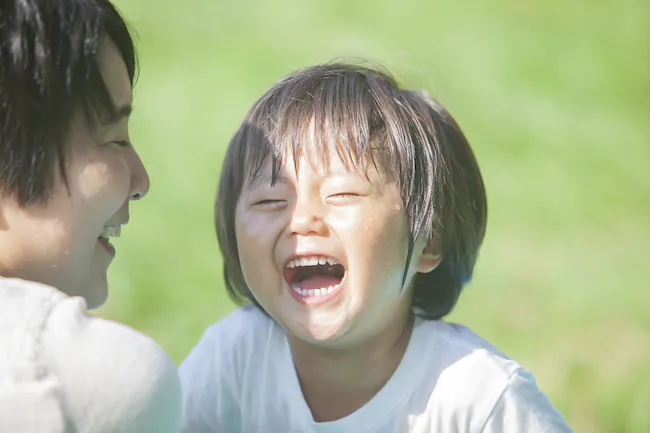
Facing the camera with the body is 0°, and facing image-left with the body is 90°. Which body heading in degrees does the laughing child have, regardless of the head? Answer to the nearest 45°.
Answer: approximately 45°

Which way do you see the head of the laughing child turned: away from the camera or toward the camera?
toward the camera
